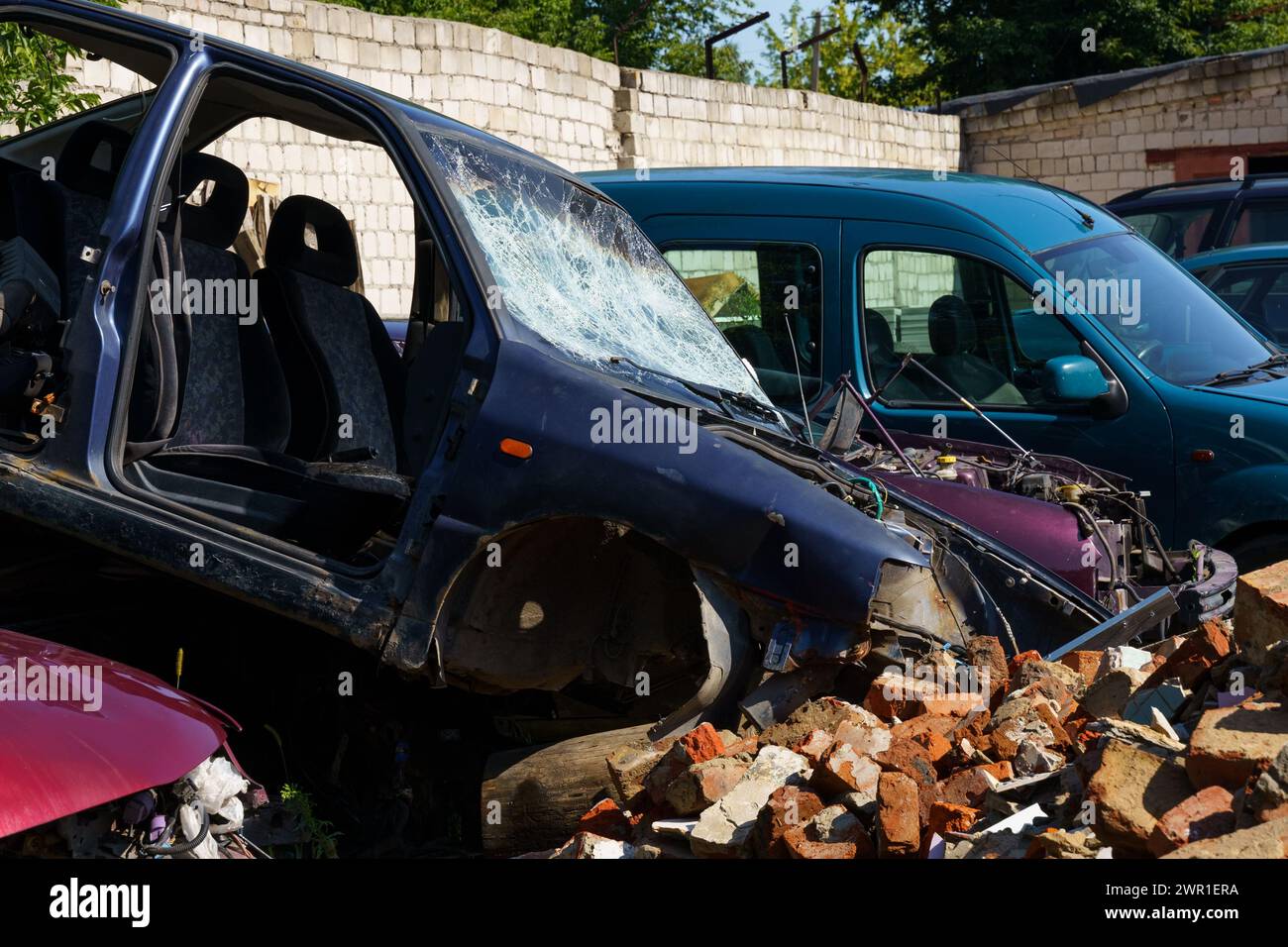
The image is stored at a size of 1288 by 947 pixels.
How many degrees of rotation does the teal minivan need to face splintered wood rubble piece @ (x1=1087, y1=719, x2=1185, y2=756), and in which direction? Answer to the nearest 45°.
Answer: approximately 45° to its right

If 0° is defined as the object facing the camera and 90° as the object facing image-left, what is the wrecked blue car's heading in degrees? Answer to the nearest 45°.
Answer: approximately 315°

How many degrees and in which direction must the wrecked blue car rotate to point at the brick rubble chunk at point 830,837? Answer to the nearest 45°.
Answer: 0° — it already faces it

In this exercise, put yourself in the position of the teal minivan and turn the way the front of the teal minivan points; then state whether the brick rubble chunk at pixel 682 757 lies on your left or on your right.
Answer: on your right
